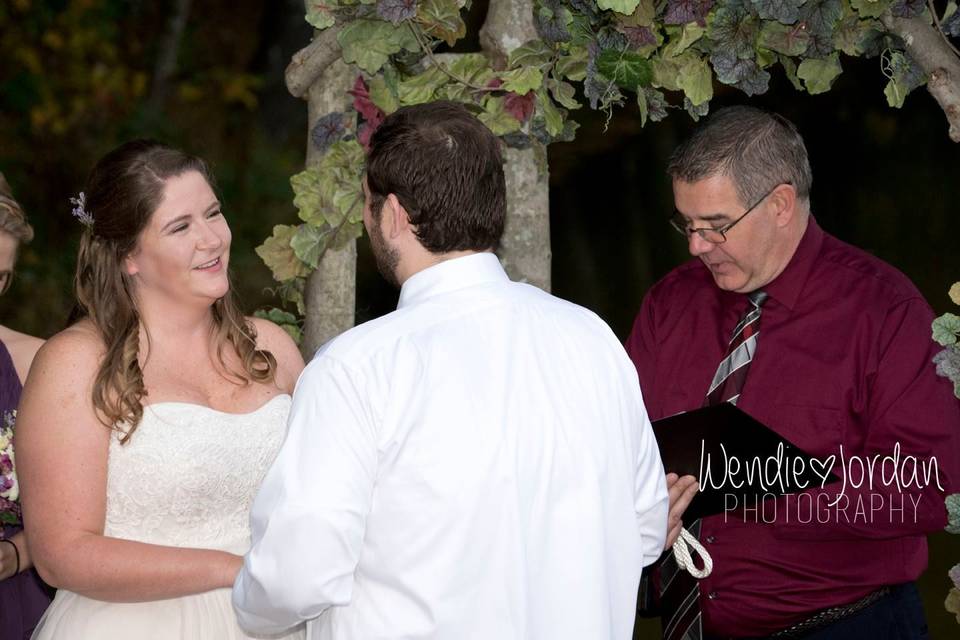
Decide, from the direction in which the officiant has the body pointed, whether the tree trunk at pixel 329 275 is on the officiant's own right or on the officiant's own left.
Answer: on the officiant's own right

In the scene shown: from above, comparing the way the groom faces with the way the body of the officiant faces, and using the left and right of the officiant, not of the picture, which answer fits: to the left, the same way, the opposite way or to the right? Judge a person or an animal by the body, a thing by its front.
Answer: to the right

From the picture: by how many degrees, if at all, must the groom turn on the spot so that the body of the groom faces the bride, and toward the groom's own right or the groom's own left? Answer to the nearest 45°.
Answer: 0° — they already face them

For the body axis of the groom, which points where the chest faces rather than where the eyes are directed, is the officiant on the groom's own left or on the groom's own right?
on the groom's own right

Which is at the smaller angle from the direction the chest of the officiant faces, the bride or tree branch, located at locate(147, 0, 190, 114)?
the bride

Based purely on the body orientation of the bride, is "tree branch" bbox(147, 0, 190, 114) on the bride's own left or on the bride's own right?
on the bride's own left

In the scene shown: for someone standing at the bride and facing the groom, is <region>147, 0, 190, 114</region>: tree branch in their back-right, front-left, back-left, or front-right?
back-left

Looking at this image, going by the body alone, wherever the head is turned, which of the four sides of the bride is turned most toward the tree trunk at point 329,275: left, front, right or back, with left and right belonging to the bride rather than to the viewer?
left

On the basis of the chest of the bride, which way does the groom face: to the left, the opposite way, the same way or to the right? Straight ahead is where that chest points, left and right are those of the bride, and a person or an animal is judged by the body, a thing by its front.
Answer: the opposite way

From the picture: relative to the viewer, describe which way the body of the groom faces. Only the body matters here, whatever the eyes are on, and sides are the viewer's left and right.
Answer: facing away from the viewer and to the left of the viewer

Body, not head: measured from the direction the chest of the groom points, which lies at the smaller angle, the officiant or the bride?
the bride

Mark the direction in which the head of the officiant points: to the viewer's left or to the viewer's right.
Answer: to the viewer's left

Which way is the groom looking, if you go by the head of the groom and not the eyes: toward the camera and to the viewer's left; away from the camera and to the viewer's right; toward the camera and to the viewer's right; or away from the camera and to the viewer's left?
away from the camera and to the viewer's left

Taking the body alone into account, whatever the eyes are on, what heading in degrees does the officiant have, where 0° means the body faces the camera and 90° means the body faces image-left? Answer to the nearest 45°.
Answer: approximately 45°
